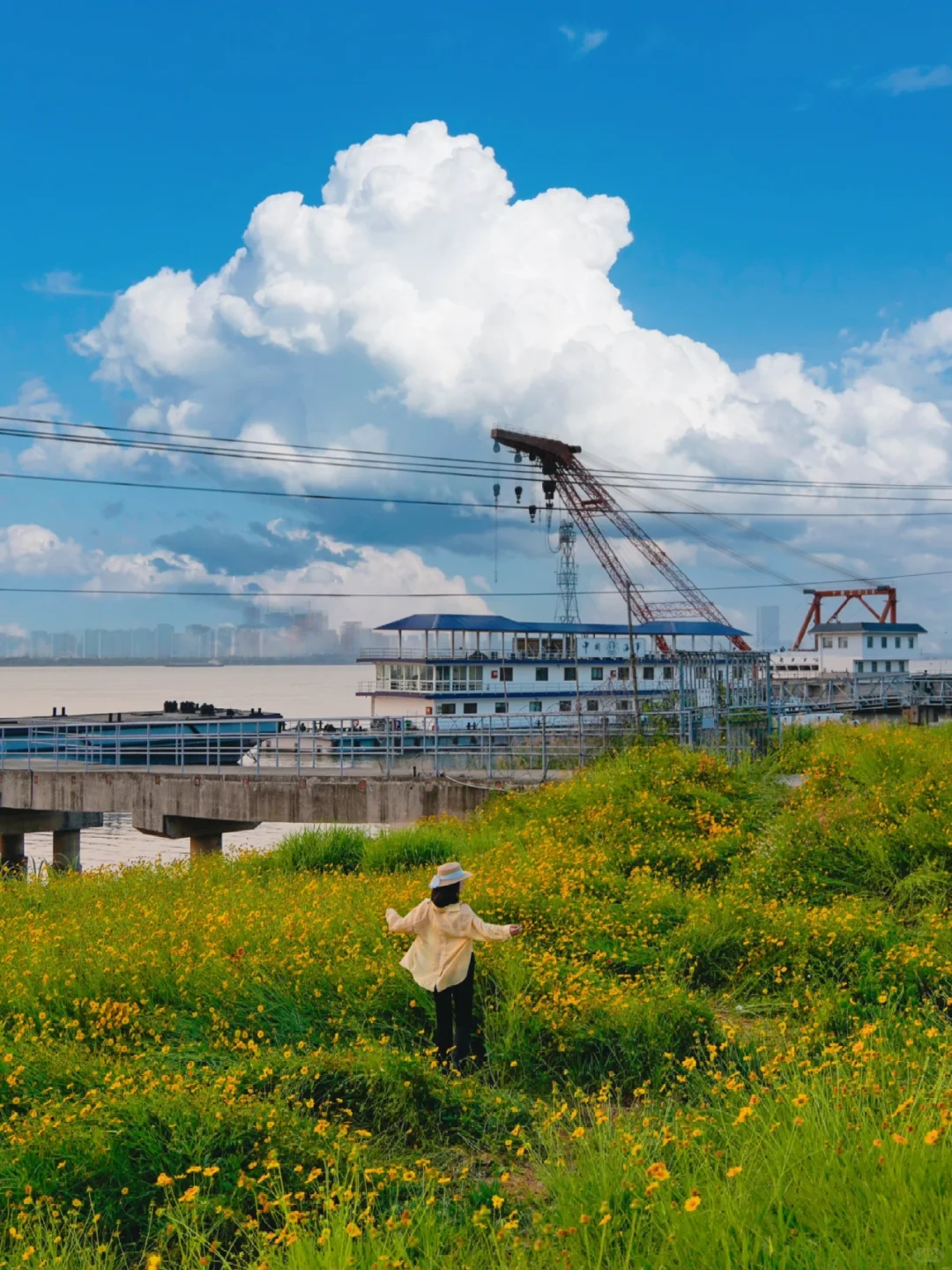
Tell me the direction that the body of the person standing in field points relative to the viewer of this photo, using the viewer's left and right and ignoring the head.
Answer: facing away from the viewer

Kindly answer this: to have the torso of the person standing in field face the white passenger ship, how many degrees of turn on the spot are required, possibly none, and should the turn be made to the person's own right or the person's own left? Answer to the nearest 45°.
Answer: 0° — they already face it
